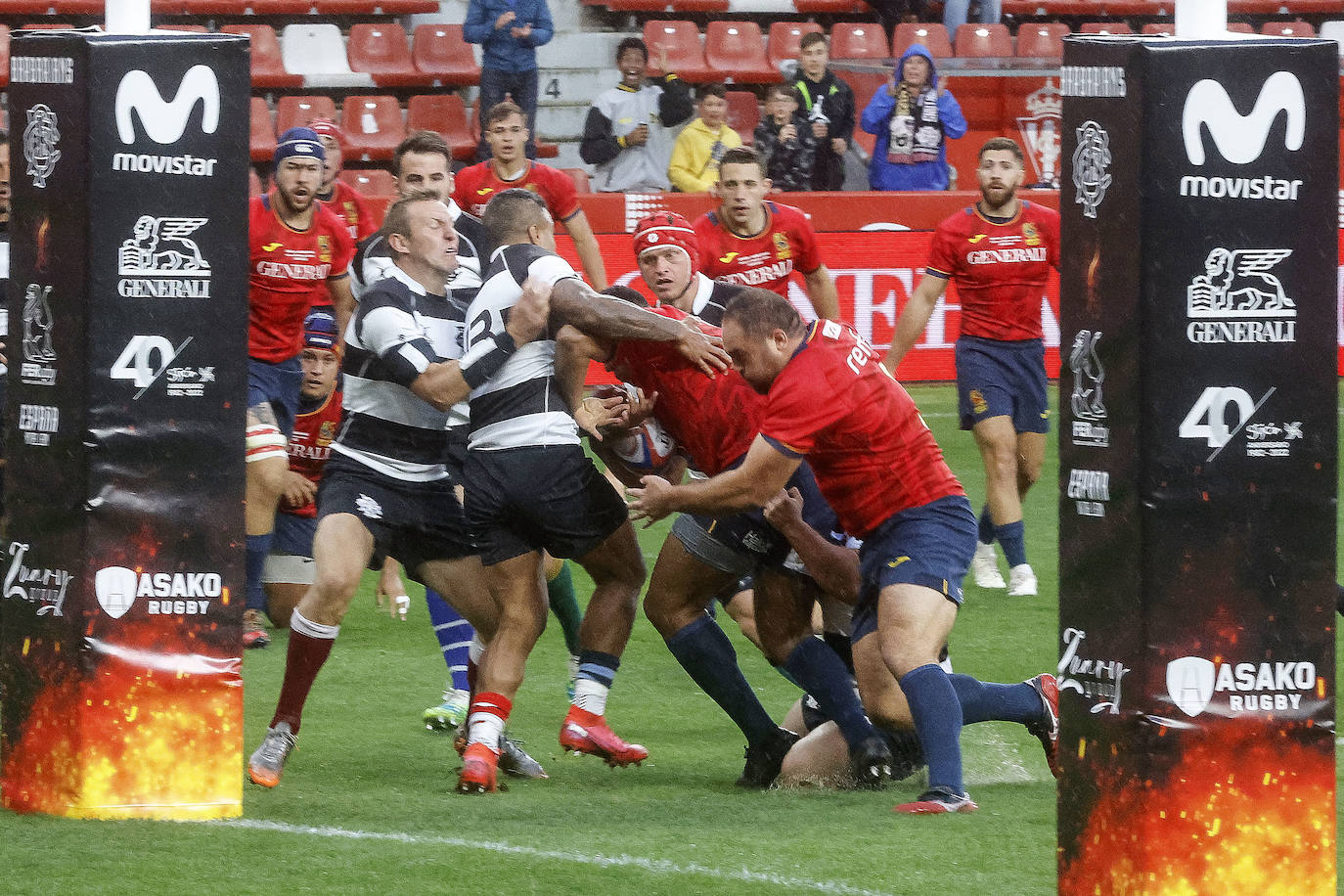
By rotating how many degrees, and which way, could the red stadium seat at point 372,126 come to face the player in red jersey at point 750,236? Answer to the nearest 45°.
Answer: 0° — it already faces them

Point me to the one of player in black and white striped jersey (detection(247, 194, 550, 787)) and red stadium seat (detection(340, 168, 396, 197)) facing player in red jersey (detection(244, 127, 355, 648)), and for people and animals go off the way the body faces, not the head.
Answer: the red stadium seat

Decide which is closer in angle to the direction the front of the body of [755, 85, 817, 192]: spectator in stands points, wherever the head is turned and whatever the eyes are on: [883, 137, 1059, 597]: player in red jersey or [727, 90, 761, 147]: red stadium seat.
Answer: the player in red jersey

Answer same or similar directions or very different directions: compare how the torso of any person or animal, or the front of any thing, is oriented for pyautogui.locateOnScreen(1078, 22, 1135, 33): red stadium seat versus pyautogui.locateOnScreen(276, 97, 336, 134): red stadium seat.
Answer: same or similar directions

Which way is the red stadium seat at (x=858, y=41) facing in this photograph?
toward the camera

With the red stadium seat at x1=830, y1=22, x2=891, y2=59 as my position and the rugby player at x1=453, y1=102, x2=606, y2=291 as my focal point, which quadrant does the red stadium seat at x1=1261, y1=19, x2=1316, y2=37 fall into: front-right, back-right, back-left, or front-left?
back-left

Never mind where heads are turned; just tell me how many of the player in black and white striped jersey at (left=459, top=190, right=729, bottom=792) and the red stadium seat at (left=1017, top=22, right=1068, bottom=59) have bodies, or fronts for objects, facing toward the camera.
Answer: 1

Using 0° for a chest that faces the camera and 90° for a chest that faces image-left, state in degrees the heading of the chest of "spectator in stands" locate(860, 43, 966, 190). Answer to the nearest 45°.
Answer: approximately 0°

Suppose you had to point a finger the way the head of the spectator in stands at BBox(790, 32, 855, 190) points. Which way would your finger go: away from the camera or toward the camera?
toward the camera

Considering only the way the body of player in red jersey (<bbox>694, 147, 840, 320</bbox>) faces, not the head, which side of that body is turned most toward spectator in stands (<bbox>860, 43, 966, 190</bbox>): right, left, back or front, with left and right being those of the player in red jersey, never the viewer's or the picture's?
back

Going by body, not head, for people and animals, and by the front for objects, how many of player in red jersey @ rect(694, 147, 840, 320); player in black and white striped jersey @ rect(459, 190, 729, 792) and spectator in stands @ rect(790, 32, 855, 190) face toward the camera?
2

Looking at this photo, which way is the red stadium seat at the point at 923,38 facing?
toward the camera

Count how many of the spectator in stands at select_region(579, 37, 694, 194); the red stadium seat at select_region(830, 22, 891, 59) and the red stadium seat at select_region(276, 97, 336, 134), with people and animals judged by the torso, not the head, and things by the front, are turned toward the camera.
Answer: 3

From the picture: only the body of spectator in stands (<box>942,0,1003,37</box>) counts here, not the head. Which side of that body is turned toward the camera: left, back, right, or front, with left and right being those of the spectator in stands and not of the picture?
front
